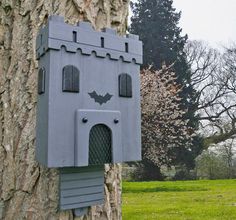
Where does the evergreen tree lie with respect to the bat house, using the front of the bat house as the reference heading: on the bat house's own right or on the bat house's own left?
on the bat house's own left

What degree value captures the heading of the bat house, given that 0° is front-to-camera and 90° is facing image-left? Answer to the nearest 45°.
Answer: approximately 315°
